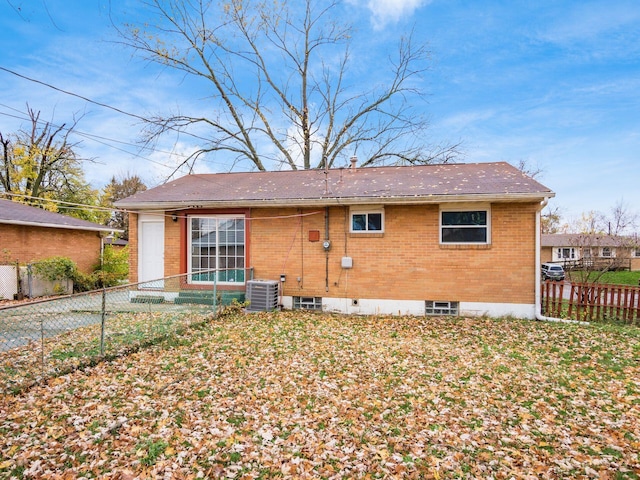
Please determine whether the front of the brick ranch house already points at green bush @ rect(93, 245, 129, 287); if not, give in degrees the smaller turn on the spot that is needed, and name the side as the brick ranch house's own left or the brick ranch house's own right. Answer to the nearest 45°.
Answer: approximately 45° to the brick ranch house's own left

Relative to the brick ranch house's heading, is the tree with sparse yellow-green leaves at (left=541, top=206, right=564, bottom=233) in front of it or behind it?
in front

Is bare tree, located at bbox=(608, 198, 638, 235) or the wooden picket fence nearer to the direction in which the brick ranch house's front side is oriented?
the bare tree

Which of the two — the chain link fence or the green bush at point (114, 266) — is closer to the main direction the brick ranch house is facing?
the green bush

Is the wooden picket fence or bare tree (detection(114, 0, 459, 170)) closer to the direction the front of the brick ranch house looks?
the bare tree

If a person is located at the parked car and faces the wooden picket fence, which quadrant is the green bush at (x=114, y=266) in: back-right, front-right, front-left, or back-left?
front-right

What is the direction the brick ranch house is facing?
away from the camera

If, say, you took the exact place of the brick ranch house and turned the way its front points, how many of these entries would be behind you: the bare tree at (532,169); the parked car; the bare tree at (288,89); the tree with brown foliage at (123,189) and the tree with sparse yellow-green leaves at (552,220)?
0

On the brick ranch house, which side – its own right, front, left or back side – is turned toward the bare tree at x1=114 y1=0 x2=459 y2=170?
front

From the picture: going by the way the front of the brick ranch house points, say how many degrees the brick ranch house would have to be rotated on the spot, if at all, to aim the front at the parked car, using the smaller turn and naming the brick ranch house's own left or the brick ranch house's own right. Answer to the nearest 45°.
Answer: approximately 45° to the brick ranch house's own right

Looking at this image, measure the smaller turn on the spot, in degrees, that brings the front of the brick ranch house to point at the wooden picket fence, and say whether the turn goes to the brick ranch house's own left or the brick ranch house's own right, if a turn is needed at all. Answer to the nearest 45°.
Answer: approximately 90° to the brick ranch house's own right
